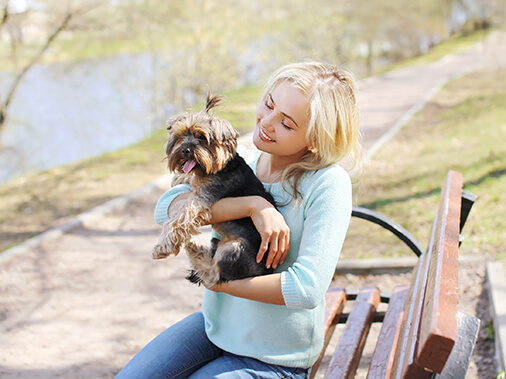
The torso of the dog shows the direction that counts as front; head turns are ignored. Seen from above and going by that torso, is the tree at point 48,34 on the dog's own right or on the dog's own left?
on the dog's own right

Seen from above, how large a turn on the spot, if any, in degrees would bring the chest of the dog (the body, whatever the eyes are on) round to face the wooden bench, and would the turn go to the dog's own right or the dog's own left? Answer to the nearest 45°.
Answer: approximately 135° to the dog's own left

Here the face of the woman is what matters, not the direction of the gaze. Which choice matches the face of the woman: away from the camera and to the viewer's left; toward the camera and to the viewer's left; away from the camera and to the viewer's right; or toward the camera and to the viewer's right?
toward the camera and to the viewer's left

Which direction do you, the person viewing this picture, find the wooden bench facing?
facing to the left of the viewer

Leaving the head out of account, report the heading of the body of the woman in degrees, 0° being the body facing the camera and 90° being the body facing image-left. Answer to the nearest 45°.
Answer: approximately 45°

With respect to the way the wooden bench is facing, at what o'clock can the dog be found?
The dog is roughly at 12 o'clock from the wooden bench.

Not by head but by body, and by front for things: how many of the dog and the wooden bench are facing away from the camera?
0
